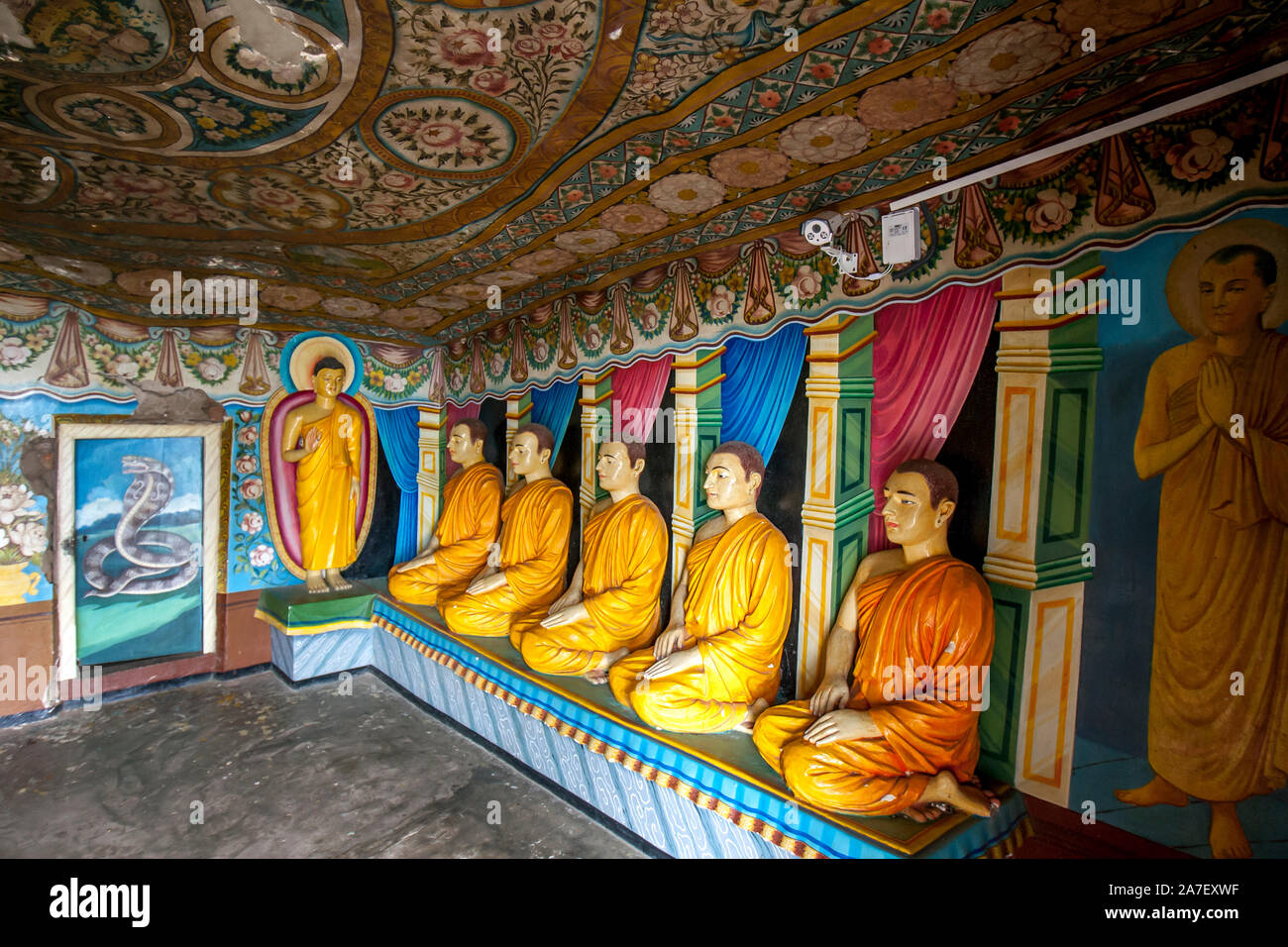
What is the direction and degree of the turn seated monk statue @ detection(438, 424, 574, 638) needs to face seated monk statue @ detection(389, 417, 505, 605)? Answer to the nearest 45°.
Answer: approximately 45° to its right

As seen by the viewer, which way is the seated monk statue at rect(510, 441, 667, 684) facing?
to the viewer's left

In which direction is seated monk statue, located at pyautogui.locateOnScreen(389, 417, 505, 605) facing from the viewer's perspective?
to the viewer's left

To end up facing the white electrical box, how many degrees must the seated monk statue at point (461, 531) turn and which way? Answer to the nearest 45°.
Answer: approximately 135° to its left

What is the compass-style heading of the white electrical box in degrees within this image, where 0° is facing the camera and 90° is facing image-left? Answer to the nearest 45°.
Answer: approximately 45°

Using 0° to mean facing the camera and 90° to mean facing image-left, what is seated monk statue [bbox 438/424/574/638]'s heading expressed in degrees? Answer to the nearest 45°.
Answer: approximately 90°

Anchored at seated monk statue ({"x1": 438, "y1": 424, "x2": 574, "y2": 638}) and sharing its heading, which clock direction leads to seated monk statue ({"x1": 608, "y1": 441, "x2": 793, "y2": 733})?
seated monk statue ({"x1": 608, "y1": 441, "x2": 793, "y2": 733}) is roughly at 8 o'clock from seated monk statue ({"x1": 438, "y1": 424, "x2": 574, "y2": 638}).

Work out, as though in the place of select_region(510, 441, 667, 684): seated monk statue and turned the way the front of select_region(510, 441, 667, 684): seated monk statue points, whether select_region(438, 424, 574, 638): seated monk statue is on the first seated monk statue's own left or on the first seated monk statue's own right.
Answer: on the first seated monk statue's own right
